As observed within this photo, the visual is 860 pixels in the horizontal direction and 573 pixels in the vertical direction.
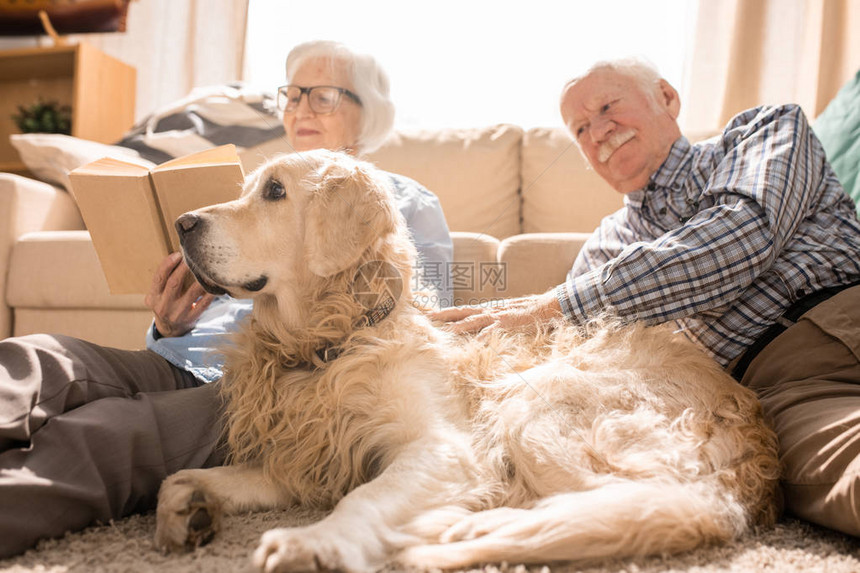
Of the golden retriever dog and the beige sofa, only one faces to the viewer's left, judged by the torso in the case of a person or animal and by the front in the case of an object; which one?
the golden retriever dog

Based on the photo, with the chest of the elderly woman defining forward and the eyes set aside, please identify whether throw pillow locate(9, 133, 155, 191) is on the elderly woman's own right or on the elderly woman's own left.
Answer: on the elderly woman's own right

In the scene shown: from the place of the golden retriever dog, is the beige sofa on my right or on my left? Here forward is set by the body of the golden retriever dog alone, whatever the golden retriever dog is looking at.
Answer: on my right

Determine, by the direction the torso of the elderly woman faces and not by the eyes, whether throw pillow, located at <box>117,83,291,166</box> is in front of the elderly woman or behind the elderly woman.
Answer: behind

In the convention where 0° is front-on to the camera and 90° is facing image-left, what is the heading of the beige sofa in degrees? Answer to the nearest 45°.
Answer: approximately 0°

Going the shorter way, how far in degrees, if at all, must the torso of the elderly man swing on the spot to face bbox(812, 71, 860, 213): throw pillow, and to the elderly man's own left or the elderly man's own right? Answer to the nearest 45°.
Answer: approximately 135° to the elderly man's own right

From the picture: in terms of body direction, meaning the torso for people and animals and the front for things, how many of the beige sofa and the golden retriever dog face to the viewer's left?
1

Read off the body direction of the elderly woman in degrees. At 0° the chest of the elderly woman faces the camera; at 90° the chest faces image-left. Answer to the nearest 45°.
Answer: approximately 45°
